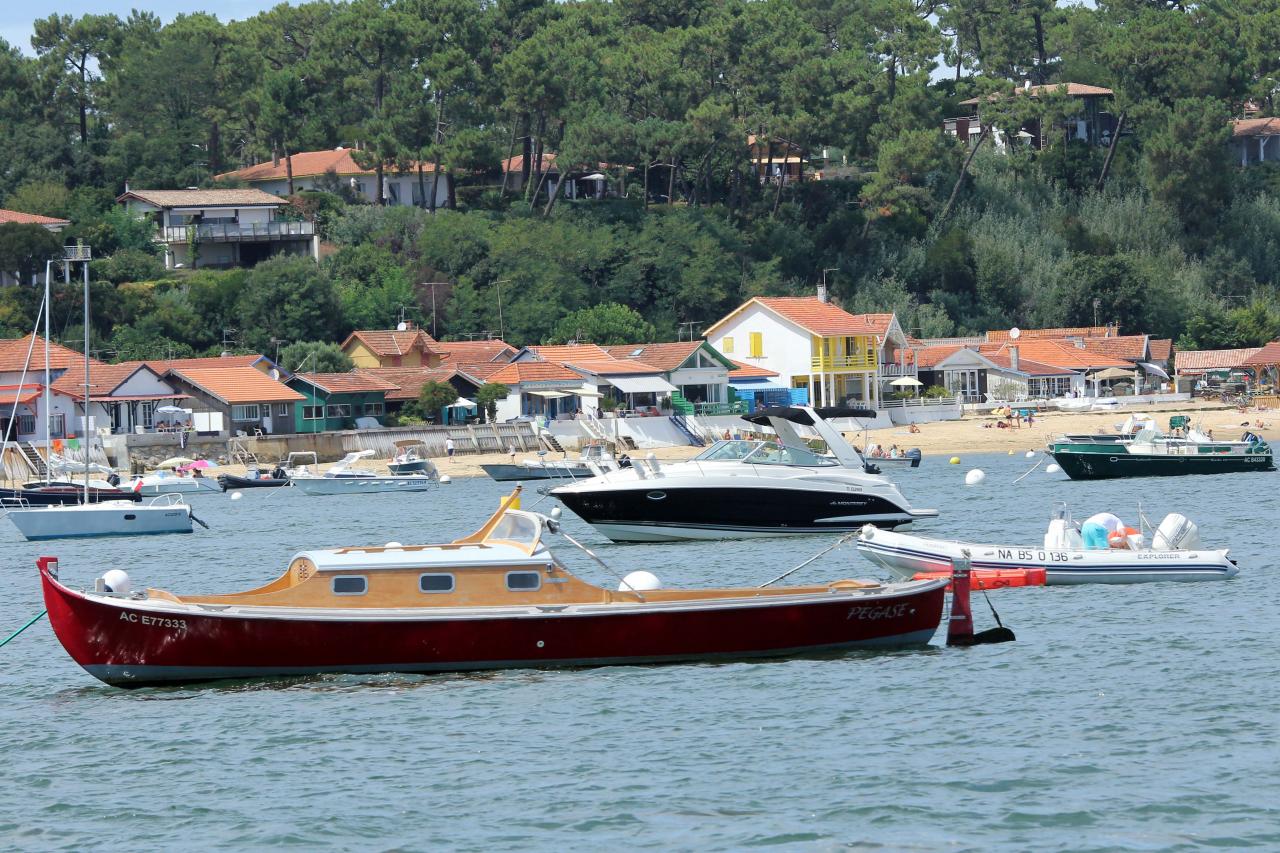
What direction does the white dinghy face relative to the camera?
to the viewer's left

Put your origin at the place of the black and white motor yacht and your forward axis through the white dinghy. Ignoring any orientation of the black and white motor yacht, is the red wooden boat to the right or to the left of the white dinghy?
right

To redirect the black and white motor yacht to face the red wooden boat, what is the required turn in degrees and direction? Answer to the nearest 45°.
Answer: approximately 90° to its left

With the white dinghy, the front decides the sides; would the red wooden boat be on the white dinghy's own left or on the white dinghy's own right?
on the white dinghy's own left

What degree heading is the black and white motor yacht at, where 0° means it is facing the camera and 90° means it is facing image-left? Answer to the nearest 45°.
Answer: approximately 90°

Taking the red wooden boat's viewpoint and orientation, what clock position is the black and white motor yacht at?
The black and white motor yacht is roughly at 4 o'clock from the red wooden boat.

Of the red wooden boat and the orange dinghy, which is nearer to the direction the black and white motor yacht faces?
the red wooden boat

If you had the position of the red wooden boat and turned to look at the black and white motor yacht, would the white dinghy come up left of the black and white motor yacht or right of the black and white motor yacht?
right

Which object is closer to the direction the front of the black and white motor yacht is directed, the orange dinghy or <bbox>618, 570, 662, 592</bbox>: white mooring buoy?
the white mooring buoy

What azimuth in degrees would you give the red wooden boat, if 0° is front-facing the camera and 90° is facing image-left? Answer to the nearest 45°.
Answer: approximately 90°

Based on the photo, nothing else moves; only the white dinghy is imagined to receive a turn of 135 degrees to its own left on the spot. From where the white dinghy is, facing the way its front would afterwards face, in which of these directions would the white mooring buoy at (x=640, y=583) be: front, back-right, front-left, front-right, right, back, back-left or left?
right

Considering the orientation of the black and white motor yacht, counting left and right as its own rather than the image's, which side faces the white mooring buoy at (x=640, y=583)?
left

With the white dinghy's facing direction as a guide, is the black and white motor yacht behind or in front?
in front

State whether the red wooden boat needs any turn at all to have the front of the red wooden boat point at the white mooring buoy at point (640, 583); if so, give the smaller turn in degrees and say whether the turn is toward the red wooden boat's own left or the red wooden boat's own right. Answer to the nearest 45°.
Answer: approximately 135° to the red wooden boat's own right
